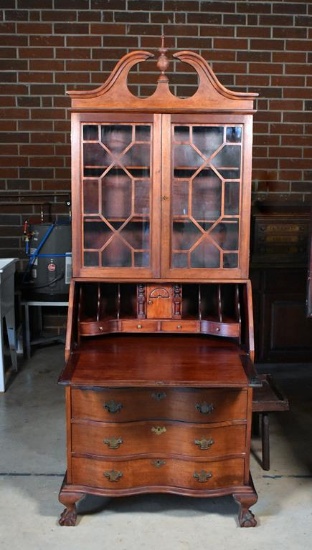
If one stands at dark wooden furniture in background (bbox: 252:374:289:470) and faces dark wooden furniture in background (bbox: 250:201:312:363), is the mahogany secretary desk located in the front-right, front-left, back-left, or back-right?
back-left

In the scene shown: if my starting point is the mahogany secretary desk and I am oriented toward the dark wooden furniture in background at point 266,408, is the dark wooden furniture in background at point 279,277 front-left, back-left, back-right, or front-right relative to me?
front-left

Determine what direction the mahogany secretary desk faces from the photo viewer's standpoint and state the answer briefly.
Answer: facing the viewer

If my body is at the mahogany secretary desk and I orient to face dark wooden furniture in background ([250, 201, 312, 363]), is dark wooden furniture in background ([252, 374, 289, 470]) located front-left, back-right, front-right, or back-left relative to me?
front-right

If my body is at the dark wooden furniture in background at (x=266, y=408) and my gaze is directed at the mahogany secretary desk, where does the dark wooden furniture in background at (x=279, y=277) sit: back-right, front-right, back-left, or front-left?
back-right

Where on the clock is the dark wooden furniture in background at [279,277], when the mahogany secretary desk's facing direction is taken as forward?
The dark wooden furniture in background is roughly at 7 o'clock from the mahogany secretary desk.
